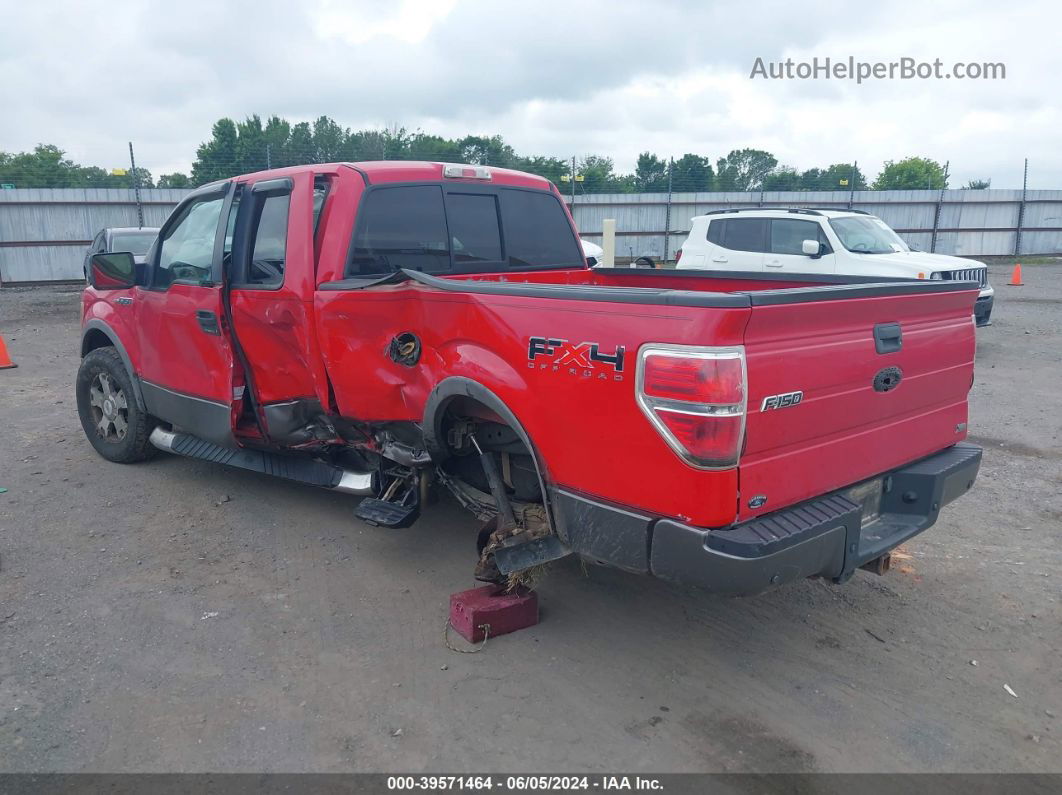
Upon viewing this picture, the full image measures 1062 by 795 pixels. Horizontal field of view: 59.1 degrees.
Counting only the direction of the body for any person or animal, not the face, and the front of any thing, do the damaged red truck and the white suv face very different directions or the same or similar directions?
very different directions

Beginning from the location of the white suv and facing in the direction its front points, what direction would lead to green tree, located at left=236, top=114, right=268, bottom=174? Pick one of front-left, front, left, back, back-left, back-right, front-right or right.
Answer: back

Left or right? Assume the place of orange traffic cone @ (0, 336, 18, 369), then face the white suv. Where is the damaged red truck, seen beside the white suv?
right

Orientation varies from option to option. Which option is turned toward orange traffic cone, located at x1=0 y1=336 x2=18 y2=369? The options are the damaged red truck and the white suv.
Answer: the damaged red truck

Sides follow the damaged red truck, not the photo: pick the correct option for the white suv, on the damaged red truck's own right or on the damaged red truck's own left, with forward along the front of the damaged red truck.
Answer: on the damaged red truck's own right

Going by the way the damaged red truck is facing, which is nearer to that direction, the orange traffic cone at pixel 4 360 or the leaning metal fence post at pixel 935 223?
the orange traffic cone

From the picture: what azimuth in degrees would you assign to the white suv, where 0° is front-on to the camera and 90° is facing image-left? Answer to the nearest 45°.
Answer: approximately 315°

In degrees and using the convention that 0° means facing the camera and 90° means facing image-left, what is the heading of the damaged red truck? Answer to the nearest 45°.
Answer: approximately 135°

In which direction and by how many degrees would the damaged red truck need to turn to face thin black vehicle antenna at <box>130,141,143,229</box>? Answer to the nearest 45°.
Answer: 0° — it already faces it

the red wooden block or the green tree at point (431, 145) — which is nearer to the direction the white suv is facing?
the red wooden block

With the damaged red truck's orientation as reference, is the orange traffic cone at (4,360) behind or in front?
in front

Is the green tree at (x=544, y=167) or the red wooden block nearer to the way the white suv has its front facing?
the red wooden block

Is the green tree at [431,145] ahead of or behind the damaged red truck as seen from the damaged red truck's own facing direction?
ahead

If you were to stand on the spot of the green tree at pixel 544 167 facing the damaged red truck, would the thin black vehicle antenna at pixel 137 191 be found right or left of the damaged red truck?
right

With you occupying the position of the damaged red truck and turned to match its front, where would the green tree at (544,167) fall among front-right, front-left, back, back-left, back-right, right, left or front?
front-right
